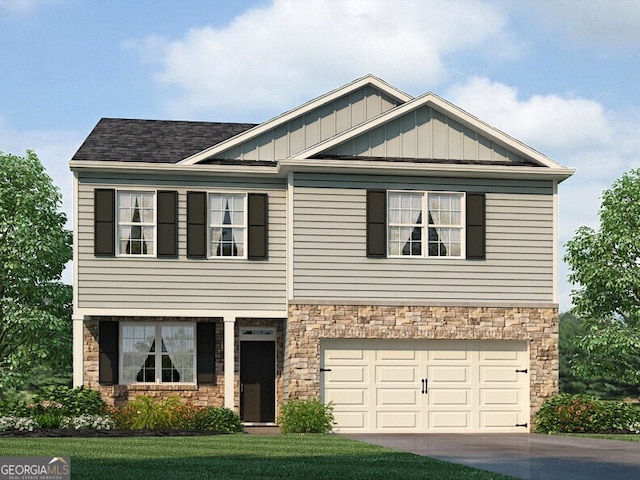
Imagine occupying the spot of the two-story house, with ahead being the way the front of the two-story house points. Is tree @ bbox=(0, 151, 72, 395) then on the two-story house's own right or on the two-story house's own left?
on the two-story house's own right

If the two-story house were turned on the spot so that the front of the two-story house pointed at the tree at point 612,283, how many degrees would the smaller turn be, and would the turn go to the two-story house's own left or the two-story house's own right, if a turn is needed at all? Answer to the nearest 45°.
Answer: approximately 135° to the two-story house's own left

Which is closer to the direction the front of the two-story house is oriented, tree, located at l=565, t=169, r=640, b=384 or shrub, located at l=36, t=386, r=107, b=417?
the shrub

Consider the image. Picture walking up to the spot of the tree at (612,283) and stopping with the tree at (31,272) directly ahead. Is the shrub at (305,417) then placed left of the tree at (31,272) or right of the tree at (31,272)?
left

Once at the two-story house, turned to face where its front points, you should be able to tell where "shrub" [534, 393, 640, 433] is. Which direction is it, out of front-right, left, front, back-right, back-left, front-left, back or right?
left

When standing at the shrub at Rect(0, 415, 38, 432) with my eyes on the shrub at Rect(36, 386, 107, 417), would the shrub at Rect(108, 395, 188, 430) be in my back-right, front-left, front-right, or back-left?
front-right

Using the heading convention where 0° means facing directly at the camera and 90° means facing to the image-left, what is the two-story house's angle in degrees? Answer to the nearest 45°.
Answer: approximately 0°

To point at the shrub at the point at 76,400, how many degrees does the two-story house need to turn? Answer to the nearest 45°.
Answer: approximately 90° to its right
